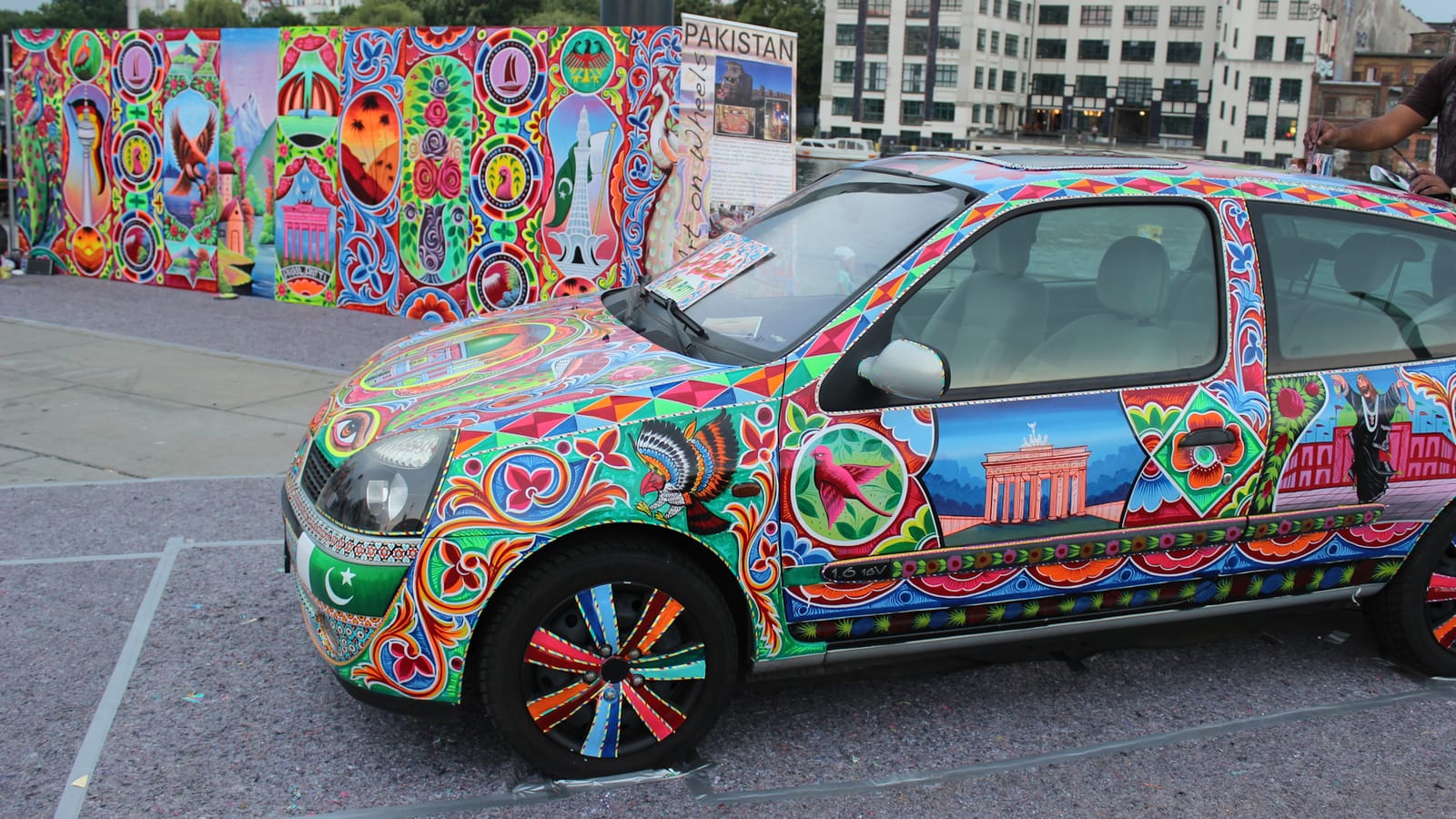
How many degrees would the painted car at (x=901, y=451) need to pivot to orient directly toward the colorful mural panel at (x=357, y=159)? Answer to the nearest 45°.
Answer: approximately 90° to its right

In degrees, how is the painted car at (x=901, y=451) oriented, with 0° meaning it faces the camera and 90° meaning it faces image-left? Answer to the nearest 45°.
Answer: approximately 45°
